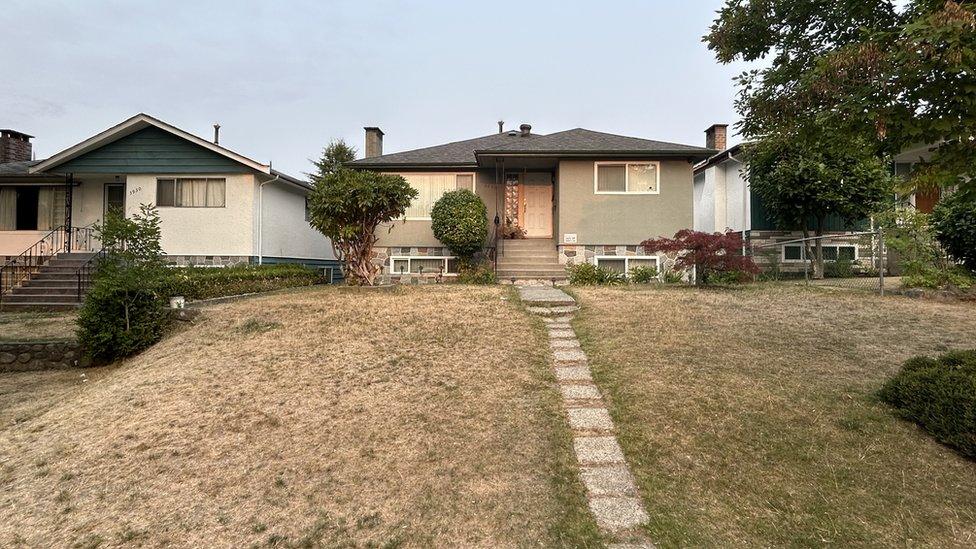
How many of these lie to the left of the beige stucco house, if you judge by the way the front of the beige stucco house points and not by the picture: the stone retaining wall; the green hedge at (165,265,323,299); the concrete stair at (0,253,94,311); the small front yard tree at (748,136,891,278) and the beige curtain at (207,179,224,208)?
1

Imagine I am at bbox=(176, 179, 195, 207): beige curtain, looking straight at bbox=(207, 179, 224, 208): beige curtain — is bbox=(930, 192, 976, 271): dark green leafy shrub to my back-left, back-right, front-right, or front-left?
front-right

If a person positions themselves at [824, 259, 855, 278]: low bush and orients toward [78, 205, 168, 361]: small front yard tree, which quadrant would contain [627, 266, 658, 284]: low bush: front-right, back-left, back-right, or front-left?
front-right

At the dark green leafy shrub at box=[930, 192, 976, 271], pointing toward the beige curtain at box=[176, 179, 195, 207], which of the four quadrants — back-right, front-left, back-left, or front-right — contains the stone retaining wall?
front-left

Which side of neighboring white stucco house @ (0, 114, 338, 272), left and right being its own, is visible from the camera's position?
front

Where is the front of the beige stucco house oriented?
toward the camera

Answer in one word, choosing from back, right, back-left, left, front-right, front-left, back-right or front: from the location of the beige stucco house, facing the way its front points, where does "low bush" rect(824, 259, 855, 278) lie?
left

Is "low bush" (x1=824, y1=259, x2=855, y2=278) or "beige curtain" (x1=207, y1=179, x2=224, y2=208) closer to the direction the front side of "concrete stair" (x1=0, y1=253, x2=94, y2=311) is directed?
the low bush

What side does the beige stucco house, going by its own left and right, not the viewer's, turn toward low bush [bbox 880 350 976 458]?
front

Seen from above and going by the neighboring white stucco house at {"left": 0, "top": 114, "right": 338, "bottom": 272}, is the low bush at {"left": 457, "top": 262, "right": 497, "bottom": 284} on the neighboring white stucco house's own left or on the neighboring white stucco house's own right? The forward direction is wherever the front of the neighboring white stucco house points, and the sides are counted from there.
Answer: on the neighboring white stucco house's own left

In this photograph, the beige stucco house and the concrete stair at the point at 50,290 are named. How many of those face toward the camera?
2

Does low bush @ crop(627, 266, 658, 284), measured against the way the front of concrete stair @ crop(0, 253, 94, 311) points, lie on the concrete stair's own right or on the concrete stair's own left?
on the concrete stair's own left
